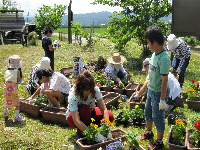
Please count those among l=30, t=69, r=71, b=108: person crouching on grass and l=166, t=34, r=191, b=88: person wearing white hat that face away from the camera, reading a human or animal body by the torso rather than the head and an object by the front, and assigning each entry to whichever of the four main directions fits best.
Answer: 0

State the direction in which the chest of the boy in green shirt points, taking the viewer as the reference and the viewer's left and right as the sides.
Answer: facing the viewer and to the left of the viewer

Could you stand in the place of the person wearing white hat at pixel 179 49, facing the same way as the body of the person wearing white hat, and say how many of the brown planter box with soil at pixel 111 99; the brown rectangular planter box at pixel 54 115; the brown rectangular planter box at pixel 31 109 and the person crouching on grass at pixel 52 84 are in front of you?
4

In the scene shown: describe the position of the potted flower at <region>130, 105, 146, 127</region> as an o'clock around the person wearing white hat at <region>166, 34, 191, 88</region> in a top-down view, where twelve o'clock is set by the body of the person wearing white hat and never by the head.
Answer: The potted flower is roughly at 11 o'clock from the person wearing white hat.

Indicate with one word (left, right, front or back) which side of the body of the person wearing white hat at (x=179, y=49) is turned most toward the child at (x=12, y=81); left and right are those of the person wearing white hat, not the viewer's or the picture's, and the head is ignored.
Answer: front
